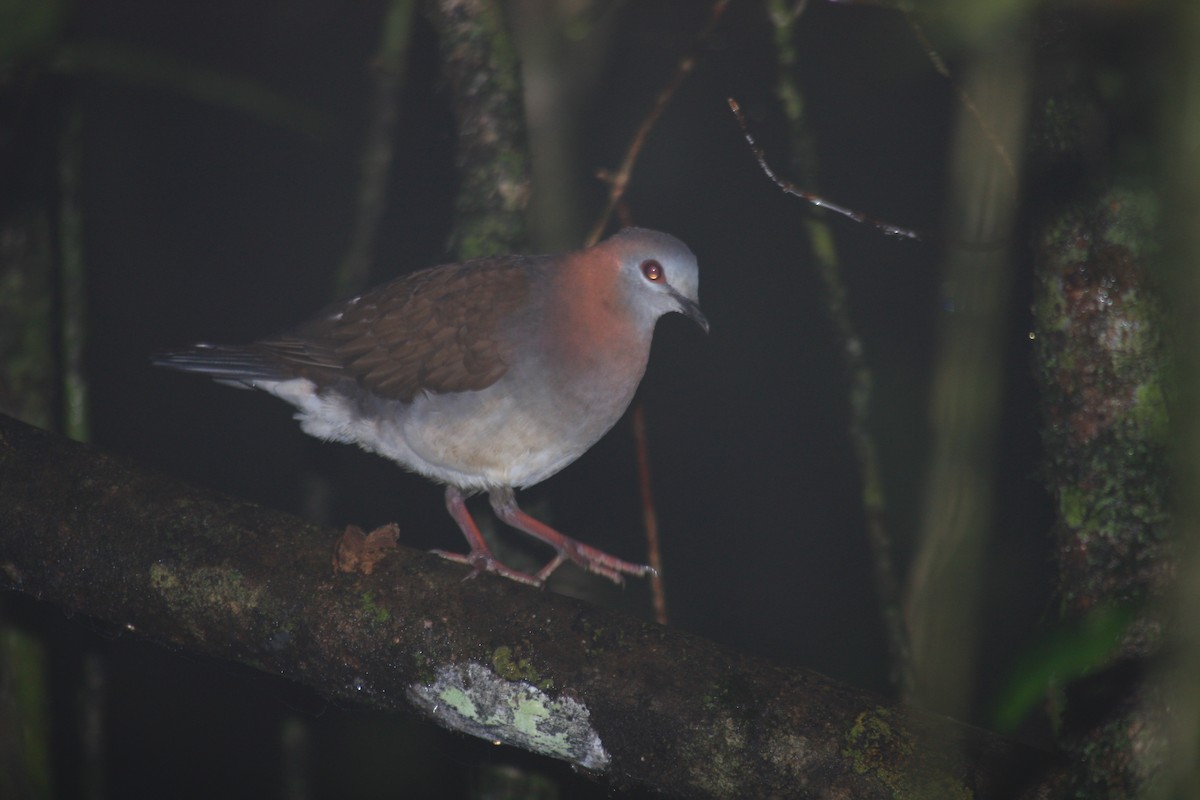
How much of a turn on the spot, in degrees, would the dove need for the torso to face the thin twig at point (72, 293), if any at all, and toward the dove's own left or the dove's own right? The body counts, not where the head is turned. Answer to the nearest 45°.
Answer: approximately 135° to the dove's own left

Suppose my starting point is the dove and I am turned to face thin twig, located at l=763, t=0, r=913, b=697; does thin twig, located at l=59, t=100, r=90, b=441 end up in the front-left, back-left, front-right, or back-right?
back-left

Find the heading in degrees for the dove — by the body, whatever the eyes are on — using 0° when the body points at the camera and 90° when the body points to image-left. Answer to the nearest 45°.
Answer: approximately 270°

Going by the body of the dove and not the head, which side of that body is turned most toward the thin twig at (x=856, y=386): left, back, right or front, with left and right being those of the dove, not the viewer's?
front
